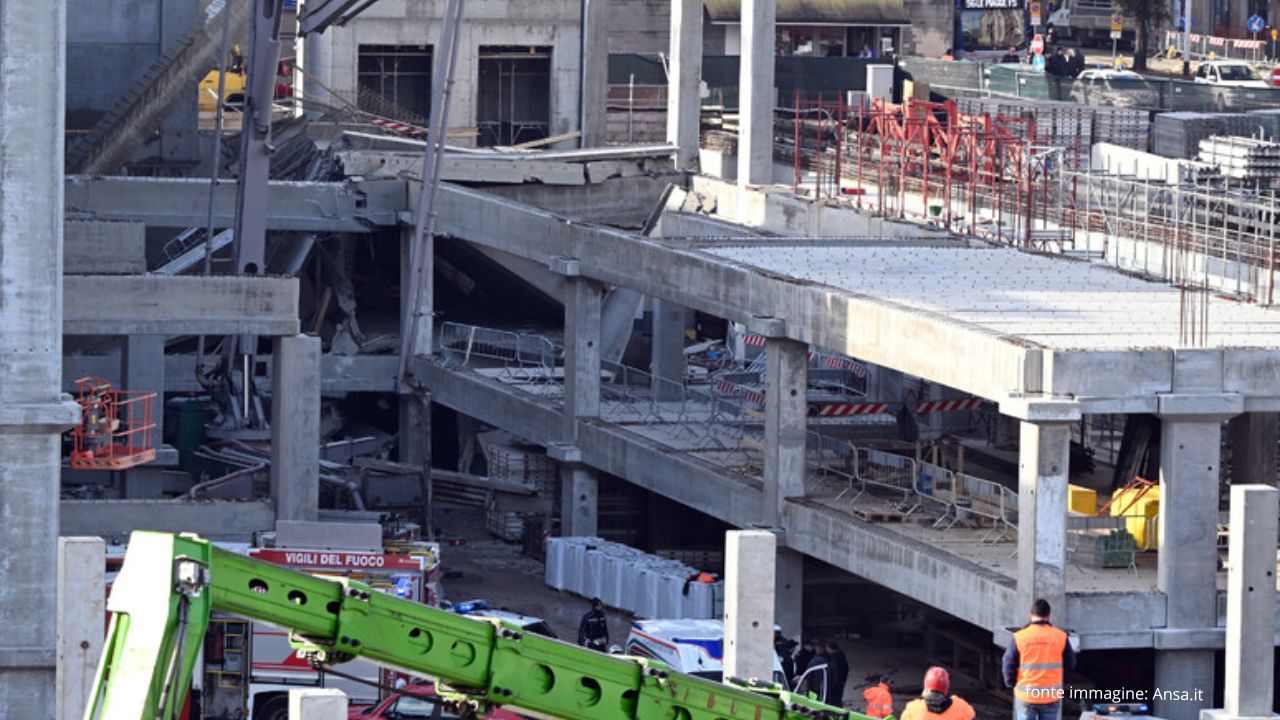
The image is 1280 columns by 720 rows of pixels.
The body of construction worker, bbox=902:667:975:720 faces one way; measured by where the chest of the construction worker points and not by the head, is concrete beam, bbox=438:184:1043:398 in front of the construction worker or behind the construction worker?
in front

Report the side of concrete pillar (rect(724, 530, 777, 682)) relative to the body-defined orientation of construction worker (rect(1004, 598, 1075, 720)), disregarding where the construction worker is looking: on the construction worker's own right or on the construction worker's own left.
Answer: on the construction worker's own left

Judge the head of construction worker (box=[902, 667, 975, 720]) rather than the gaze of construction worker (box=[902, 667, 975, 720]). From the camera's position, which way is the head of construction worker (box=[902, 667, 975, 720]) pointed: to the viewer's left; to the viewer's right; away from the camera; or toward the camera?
away from the camera

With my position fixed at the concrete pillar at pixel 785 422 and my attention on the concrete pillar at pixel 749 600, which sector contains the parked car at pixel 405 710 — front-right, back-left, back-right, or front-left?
front-right

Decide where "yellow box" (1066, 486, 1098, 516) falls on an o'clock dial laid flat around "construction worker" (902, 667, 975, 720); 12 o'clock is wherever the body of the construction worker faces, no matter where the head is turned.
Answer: The yellow box is roughly at 12 o'clock from the construction worker.

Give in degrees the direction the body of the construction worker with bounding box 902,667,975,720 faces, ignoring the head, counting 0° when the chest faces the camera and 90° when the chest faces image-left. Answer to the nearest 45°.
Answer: approximately 180°

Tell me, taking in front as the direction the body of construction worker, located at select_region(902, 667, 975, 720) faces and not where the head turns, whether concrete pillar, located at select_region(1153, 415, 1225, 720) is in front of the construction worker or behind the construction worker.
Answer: in front

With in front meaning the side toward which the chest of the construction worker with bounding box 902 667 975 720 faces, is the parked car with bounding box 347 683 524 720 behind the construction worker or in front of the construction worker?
in front

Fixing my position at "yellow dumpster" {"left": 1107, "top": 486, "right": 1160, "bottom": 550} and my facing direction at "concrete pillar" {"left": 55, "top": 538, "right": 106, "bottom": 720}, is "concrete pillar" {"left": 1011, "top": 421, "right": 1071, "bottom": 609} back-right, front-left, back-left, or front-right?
front-left

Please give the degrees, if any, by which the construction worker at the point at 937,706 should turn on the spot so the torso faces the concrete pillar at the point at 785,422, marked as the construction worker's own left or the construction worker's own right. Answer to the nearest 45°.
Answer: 0° — they already face it

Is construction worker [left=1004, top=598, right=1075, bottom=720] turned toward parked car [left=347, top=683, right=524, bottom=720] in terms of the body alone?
no
